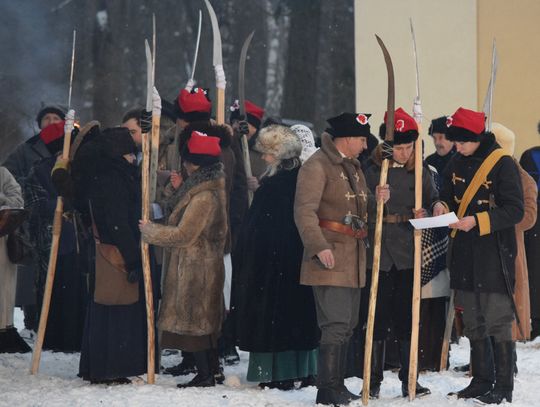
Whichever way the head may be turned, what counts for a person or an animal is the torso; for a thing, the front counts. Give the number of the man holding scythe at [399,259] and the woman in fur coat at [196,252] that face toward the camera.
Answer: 1

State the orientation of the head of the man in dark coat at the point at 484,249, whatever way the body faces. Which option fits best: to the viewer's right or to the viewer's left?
to the viewer's left
